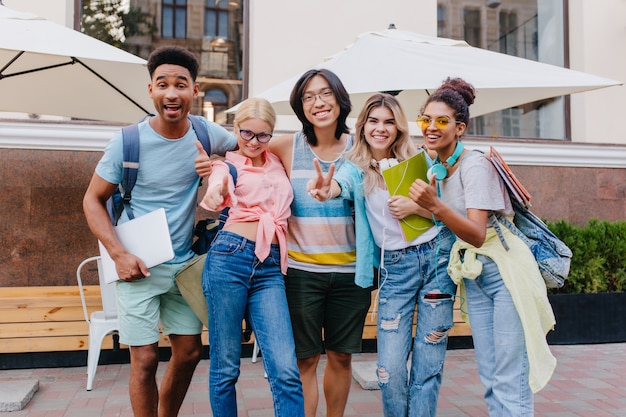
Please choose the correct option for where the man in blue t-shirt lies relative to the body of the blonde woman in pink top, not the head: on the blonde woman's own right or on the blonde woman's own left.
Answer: on the blonde woman's own right

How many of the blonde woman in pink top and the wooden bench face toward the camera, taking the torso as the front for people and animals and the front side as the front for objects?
2

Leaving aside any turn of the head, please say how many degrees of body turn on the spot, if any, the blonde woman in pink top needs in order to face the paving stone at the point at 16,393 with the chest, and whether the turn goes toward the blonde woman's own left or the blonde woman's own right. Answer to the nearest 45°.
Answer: approximately 135° to the blonde woman's own right

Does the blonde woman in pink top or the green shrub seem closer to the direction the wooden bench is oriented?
the blonde woman in pink top

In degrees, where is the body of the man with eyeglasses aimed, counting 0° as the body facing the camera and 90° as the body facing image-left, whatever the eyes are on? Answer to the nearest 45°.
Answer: approximately 0°

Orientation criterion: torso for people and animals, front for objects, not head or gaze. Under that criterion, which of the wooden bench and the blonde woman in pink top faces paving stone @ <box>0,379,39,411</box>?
the wooden bench

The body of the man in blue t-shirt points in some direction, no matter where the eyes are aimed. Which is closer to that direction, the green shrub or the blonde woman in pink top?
the blonde woman in pink top

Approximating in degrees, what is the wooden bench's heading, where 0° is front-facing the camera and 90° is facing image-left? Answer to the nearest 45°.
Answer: approximately 0°

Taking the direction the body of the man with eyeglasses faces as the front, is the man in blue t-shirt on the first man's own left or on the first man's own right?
on the first man's own right
